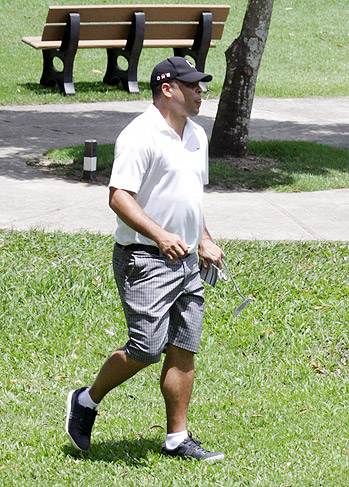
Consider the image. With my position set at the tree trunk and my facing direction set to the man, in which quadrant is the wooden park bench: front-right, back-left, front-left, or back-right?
back-right

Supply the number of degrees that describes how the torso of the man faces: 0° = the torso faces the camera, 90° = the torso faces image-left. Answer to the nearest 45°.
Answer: approximately 315°

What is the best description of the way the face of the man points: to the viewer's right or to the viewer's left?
to the viewer's right

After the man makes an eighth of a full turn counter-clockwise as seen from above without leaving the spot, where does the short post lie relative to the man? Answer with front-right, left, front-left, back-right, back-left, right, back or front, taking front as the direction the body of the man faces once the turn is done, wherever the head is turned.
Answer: left

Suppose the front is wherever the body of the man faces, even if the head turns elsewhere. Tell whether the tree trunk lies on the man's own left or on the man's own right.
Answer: on the man's own left
